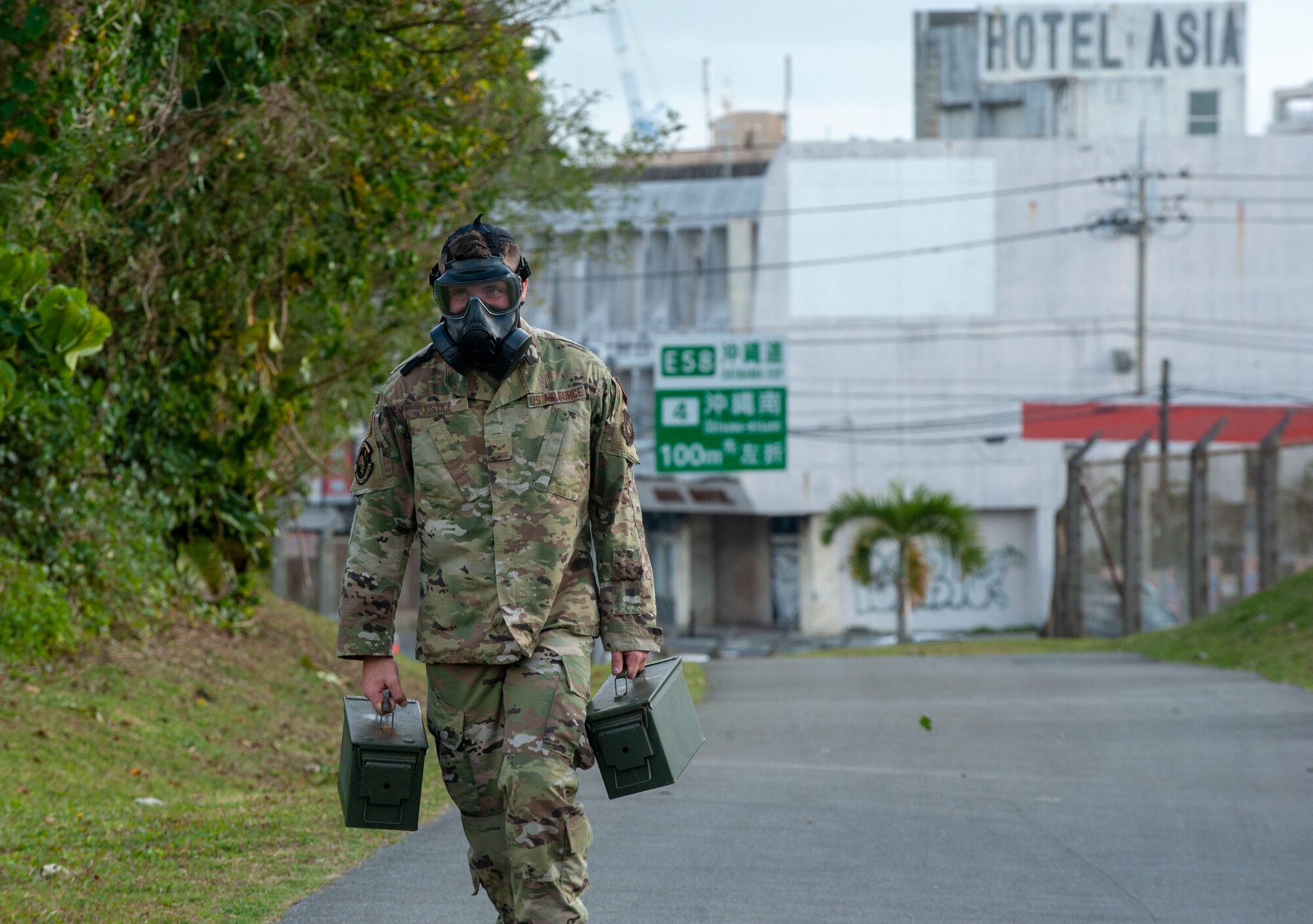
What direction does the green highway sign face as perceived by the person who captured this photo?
facing the viewer

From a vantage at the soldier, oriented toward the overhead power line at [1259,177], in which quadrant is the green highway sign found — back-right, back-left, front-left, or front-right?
front-left

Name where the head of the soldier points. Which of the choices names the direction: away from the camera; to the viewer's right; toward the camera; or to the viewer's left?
toward the camera

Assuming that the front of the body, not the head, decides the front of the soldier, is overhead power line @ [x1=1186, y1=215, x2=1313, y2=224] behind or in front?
behind

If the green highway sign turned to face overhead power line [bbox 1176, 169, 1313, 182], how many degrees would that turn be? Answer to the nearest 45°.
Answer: approximately 135° to its left

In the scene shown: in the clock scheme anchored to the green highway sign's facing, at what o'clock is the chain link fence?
The chain link fence is roughly at 9 o'clock from the green highway sign.

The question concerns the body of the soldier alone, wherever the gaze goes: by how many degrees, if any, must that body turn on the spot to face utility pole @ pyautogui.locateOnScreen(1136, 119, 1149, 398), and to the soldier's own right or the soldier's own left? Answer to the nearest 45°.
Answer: approximately 135° to the soldier's own left

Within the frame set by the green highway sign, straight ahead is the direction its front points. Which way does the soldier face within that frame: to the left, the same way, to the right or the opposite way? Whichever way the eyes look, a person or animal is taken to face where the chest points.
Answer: the same way

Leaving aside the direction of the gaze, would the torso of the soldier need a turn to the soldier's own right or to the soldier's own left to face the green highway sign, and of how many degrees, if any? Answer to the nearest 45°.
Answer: approximately 180°

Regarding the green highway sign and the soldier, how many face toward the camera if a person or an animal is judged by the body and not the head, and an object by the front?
2

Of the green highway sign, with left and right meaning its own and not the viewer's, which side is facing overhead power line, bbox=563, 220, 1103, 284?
back

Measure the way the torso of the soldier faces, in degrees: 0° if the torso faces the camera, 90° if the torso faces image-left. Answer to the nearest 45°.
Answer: approximately 0°

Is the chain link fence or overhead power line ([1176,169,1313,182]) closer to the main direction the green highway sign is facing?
the chain link fence

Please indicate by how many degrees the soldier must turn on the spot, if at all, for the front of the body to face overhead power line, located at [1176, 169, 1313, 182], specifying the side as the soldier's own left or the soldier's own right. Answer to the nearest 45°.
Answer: approximately 135° to the soldier's own left
